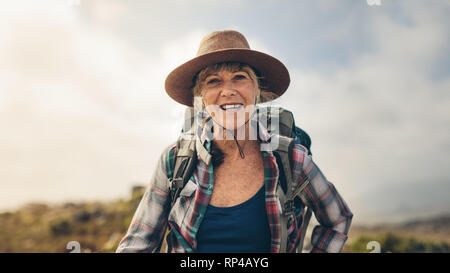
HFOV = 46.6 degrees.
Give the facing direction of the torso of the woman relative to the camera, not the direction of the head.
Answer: toward the camera

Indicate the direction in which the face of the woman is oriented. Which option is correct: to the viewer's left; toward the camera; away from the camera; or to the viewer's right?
toward the camera
